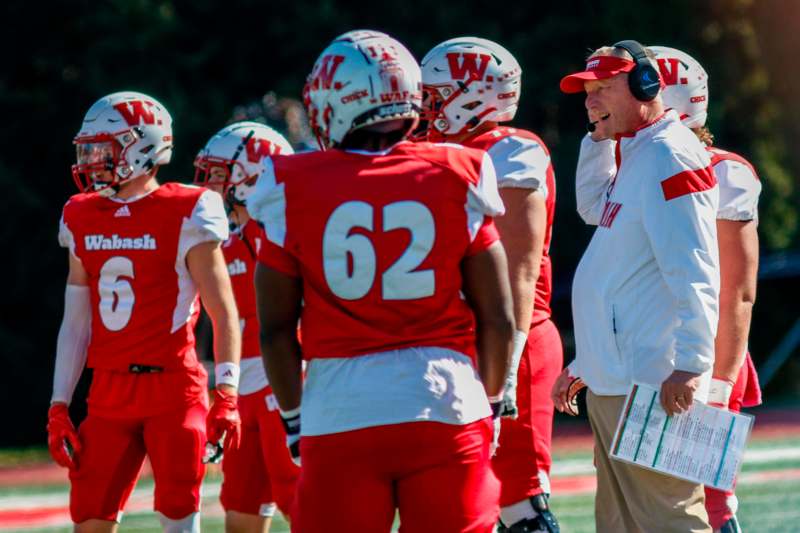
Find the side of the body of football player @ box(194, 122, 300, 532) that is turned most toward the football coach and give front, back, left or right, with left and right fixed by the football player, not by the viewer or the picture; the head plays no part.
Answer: left

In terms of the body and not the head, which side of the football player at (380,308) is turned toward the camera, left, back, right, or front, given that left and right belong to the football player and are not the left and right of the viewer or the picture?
back

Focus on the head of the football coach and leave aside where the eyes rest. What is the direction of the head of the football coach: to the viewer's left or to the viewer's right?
to the viewer's left

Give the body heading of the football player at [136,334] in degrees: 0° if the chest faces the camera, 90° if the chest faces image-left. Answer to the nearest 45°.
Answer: approximately 45°

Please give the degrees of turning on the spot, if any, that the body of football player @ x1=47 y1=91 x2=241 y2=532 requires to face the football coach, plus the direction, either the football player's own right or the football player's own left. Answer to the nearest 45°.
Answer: approximately 90° to the football player's own left
